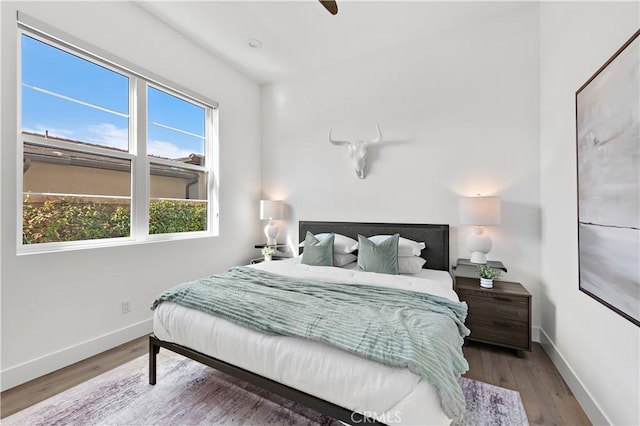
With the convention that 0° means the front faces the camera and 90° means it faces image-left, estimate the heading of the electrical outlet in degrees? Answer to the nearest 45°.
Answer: approximately 315°

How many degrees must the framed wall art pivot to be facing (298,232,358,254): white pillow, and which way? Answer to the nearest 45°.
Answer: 0° — it already faces it

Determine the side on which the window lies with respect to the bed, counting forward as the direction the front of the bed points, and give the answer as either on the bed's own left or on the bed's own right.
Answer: on the bed's own right

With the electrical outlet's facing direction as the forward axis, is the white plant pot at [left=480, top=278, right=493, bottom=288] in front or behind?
in front

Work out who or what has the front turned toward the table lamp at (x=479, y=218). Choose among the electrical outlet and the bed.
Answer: the electrical outlet

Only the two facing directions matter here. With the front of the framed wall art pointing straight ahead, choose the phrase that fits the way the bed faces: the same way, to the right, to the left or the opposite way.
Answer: to the left

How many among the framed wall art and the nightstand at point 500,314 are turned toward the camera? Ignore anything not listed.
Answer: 1

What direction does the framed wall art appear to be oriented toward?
to the viewer's left
